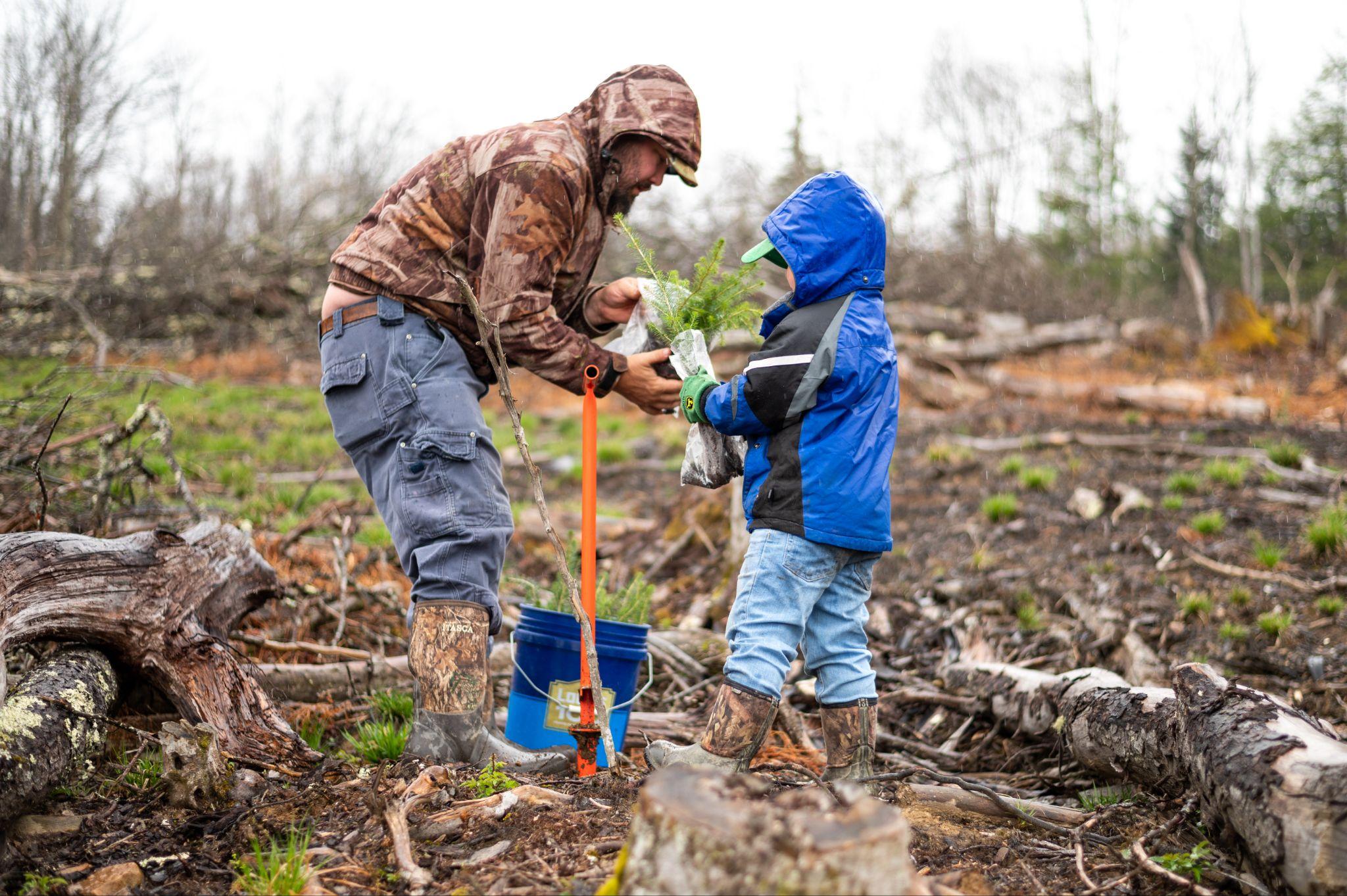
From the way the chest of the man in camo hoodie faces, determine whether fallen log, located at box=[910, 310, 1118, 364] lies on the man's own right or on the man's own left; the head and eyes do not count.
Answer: on the man's own left

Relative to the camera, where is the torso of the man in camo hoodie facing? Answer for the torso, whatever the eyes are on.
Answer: to the viewer's right

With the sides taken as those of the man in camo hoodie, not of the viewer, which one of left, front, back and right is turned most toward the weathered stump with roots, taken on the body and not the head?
back

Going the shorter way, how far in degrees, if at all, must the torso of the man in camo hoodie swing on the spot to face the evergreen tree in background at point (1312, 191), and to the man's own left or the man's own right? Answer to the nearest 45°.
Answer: approximately 45° to the man's own left

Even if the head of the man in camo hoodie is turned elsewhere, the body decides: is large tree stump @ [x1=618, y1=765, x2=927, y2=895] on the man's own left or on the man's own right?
on the man's own right

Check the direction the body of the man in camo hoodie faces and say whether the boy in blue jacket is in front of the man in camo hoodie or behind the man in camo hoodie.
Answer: in front

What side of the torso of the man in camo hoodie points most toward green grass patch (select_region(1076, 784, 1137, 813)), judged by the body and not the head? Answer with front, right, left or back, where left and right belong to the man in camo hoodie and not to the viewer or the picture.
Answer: front

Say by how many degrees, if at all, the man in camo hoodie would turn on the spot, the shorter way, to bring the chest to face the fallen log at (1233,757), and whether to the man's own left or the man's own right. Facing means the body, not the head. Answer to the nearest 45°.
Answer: approximately 45° to the man's own right

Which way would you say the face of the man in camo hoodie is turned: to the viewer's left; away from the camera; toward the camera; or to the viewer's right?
to the viewer's right

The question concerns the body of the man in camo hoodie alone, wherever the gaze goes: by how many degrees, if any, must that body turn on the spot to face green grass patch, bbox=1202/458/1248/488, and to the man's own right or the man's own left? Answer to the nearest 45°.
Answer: approximately 45° to the man's own left
